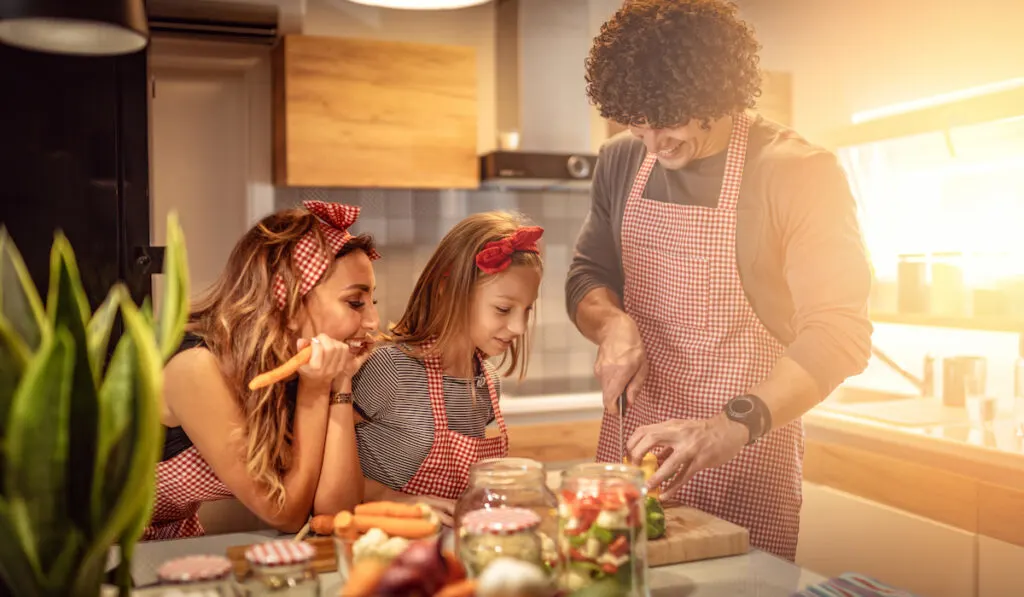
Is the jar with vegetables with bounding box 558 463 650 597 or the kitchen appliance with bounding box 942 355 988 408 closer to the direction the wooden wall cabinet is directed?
the jar with vegetables

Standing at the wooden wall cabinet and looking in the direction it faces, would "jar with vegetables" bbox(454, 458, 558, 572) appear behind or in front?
in front

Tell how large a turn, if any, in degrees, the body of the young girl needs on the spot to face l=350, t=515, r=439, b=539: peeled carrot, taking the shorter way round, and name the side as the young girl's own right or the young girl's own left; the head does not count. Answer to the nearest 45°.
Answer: approximately 45° to the young girl's own right

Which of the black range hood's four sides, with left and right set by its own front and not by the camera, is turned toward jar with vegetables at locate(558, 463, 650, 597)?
front

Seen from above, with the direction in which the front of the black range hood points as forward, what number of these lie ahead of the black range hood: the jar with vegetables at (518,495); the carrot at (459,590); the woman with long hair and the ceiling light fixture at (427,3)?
4

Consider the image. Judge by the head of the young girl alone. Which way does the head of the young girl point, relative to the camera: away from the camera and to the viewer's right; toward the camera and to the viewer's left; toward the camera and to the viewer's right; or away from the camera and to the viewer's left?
toward the camera and to the viewer's right

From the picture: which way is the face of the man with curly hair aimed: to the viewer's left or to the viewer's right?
to the viewer's left

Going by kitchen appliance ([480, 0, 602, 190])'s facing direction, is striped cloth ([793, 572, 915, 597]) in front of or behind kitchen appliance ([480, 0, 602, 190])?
in front
